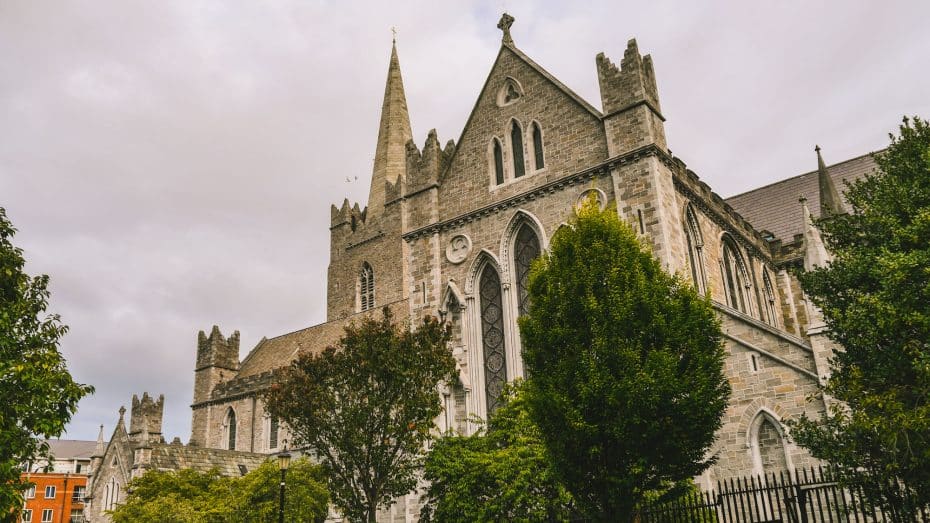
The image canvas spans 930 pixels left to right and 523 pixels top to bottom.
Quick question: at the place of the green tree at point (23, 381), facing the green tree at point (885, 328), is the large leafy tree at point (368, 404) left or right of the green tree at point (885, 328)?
left
